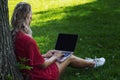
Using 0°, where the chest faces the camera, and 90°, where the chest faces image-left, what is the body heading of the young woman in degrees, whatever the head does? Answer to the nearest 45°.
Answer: approximately 225°
